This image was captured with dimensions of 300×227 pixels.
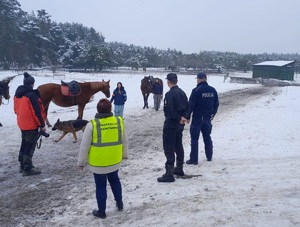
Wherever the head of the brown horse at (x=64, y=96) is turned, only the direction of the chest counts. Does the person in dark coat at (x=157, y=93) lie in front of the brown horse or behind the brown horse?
in front

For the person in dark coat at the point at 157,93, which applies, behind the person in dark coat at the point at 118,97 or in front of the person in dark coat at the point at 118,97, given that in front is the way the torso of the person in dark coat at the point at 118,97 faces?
behind

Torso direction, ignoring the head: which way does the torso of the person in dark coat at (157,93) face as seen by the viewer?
toward the camera

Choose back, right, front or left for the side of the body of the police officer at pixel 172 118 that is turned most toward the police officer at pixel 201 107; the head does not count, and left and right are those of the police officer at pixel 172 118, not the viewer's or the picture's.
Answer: right

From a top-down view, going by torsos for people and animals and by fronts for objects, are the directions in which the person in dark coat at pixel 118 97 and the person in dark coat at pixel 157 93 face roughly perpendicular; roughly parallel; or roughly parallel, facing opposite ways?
roughly parallel

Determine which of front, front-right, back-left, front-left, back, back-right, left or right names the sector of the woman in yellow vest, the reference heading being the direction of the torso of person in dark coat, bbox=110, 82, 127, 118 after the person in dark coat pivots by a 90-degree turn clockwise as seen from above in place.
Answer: left

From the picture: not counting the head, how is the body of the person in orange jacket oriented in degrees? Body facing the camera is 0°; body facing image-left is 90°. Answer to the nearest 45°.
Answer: approximately 225°

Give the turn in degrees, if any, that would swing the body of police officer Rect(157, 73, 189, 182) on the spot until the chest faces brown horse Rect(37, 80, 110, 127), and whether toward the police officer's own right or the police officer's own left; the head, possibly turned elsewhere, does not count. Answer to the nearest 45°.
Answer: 0° — they already face it

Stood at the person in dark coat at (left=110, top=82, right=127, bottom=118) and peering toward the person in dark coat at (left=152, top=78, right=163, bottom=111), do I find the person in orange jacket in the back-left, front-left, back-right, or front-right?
back-right

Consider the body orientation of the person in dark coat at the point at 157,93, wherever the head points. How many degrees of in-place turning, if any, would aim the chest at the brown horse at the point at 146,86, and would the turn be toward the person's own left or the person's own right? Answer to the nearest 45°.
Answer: approximately 135° to the person's own right

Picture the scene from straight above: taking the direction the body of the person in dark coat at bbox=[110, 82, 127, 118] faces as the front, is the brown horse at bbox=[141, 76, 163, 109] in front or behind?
behind

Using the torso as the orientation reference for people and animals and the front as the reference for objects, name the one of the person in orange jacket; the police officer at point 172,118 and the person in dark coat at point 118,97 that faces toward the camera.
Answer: the person in dark coat

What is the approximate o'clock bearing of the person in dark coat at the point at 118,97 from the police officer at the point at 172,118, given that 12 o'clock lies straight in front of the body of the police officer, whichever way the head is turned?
The person in dark coat is roughly at 1 o'clock from the police officer.

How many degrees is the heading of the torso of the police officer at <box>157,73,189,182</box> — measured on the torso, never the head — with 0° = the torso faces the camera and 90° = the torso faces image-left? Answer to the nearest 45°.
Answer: approximately 135°

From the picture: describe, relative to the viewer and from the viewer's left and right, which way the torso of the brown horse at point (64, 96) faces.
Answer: facing to the right of the viewer
